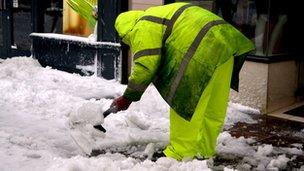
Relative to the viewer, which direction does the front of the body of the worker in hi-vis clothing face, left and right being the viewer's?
facing to the left of the viewer

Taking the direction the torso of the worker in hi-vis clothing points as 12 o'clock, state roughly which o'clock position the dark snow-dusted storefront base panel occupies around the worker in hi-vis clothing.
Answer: The dark snow-dusted storefront base panel is roughly at 2 o'clock from the worker in hi-vis clothing.

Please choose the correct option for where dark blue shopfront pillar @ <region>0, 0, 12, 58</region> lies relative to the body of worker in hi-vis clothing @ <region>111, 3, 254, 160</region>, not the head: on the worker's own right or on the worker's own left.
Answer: on the worker's own right

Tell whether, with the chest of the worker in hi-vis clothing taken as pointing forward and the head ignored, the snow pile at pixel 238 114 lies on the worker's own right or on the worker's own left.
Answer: on the worker's own right

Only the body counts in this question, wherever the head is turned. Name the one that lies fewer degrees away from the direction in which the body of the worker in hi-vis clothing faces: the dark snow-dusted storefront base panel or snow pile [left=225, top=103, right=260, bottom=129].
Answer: the dark snow-dusted storefront base panel

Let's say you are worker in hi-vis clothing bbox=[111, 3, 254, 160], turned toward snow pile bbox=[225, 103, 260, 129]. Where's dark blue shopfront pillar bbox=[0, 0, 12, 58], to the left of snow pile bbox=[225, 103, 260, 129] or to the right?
left
